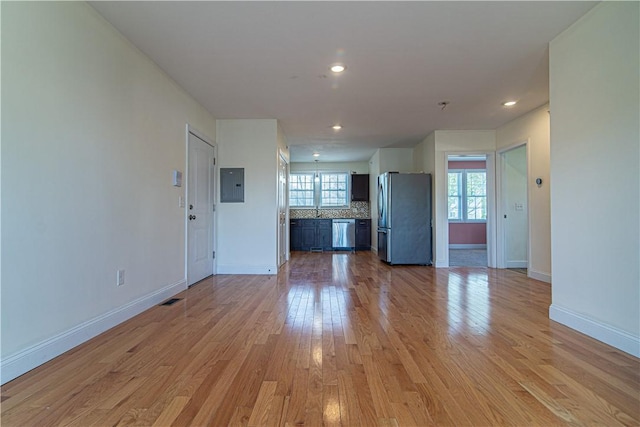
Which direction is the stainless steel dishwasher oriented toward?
toward the camera

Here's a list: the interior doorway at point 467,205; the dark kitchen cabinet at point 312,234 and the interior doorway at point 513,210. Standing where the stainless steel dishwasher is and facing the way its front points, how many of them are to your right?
1

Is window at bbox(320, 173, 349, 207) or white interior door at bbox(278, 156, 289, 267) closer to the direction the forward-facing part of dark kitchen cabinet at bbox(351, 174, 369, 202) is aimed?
the white interior door

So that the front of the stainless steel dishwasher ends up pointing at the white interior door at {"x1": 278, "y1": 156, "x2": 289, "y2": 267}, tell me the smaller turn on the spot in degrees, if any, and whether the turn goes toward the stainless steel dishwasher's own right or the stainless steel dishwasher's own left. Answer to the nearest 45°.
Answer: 0° — it already faces it

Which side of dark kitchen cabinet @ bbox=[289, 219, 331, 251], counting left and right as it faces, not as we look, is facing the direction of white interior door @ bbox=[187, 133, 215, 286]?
front

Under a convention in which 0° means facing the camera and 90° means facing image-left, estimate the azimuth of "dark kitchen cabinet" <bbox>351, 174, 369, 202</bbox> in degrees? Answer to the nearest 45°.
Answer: approximately 0°

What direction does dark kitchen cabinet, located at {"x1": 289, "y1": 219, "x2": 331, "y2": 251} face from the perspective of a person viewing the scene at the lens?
facing the viewer

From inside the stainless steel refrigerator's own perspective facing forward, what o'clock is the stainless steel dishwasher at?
The stainless steel dishwasher is roughly at 2 o'clock from the stainless steel refrigerator.

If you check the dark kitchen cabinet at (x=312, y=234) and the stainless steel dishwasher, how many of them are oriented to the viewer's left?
0
